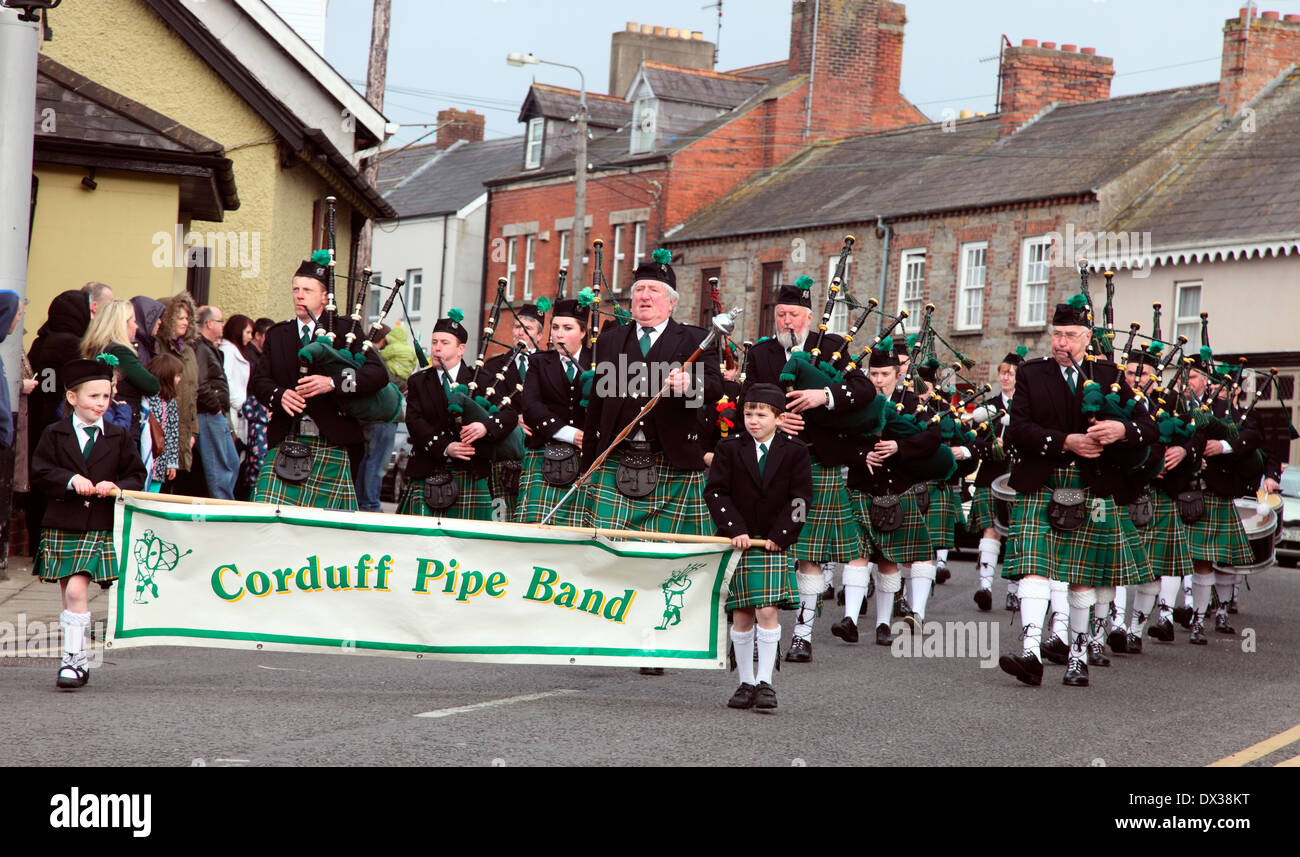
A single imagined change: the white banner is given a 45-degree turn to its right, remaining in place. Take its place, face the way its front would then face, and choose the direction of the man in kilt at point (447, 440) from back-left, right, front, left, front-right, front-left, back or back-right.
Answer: back-right

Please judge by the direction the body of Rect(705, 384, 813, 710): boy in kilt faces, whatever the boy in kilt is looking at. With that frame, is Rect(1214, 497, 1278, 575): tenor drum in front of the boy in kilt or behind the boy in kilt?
behind

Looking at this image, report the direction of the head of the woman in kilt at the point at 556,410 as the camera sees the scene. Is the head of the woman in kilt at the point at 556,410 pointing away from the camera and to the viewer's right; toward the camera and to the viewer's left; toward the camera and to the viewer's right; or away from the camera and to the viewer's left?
toward the camera and to the viewer's left

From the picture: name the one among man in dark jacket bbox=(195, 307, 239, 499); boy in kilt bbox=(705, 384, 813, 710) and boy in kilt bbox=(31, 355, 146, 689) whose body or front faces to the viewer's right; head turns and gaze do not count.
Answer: the man in dark jacket

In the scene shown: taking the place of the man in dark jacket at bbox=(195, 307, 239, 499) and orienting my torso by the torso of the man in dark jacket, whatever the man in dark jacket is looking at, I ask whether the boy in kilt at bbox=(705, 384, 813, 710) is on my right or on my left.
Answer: on my right

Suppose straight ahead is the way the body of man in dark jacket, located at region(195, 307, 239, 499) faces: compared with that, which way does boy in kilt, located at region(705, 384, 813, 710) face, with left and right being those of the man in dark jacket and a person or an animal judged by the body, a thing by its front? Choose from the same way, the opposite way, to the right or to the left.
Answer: to the right

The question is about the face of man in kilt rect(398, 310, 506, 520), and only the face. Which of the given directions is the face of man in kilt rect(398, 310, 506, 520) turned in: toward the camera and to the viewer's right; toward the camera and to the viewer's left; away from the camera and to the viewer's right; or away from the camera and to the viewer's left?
toward the camera and to the viewer's left

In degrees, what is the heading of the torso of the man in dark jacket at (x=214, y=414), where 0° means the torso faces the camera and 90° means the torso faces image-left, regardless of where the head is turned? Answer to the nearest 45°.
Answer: approximately 270°

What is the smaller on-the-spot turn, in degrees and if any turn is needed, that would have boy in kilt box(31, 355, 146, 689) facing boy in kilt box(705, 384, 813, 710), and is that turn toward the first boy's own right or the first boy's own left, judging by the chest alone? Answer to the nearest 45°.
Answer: approximately 90° to the first boy's own left

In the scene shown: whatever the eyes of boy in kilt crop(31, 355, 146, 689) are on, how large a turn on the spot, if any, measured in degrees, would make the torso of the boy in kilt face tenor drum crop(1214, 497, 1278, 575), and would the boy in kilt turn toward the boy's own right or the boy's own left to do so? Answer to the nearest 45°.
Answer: approximately 90° to the boy's own left

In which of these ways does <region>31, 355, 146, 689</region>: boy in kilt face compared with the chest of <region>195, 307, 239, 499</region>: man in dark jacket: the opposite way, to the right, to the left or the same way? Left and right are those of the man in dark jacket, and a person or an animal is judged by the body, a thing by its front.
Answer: to the right

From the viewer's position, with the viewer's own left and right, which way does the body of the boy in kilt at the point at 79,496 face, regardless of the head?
facing the viewer

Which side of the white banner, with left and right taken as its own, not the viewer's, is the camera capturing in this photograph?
front
